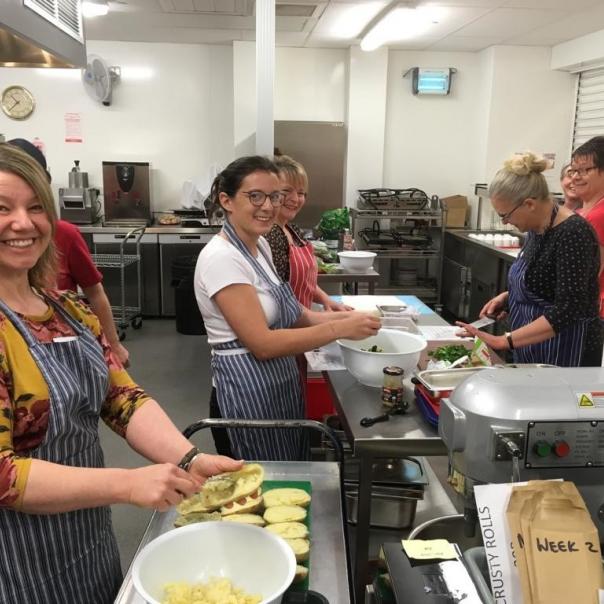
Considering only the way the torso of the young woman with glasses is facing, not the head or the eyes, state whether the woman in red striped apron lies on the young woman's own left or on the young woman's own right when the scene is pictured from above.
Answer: on the young woman's own left

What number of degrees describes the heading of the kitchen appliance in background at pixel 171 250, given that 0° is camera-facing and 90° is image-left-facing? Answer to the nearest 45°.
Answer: approximately 0°

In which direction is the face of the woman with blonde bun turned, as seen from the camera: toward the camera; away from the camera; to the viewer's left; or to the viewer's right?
to the viewer's left

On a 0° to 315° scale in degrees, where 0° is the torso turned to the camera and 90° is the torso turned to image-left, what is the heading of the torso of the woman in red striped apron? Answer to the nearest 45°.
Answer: approximately 315°

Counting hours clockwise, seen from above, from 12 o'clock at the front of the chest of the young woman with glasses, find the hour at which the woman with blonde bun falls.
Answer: The woman with blonde bun is roughly at 10 o'clock from the young woman with glasses.

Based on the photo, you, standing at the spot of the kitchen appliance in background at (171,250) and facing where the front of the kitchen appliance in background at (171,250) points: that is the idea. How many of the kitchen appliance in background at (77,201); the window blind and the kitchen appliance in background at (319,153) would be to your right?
1

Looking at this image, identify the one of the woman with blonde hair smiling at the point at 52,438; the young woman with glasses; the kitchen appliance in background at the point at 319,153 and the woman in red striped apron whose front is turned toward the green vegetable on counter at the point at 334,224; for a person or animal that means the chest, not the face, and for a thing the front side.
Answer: the kitchen appliance in background

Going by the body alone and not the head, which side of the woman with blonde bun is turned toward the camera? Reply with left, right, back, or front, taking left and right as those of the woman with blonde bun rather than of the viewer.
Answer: left

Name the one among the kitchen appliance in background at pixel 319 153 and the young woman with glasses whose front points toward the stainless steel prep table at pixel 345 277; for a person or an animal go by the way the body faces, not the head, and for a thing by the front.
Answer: the kitchen appliance in background
